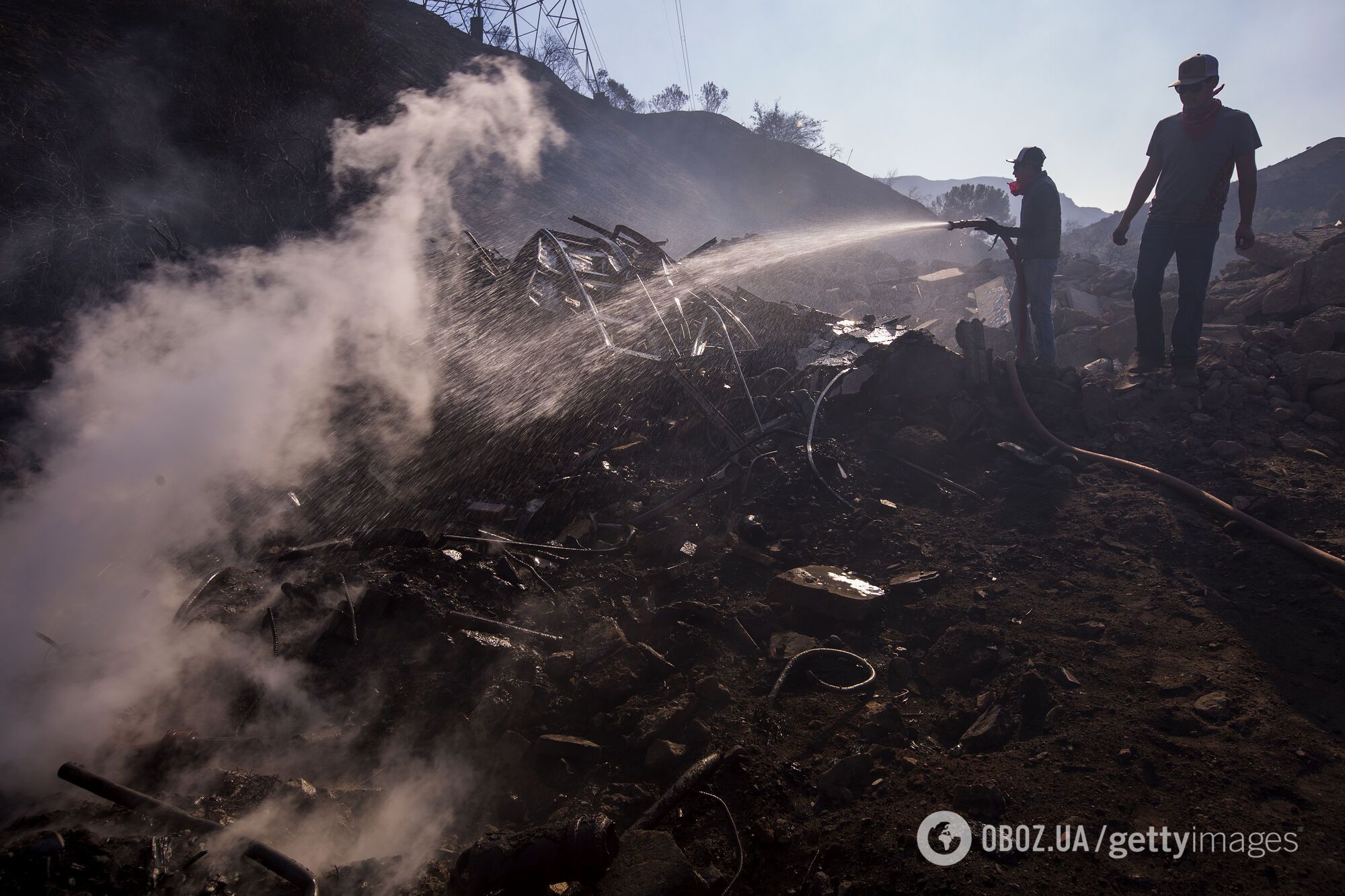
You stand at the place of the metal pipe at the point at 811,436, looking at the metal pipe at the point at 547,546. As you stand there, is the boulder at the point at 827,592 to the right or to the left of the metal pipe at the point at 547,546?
left

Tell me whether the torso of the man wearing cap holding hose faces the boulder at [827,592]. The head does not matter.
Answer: no

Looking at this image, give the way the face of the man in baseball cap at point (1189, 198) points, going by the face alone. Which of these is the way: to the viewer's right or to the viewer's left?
to the viewer's left

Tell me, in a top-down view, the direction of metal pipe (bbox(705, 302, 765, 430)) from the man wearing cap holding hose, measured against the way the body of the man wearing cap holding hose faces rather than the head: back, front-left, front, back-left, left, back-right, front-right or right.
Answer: front-left

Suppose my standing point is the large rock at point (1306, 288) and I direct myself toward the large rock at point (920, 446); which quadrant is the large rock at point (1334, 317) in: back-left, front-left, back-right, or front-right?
front-left

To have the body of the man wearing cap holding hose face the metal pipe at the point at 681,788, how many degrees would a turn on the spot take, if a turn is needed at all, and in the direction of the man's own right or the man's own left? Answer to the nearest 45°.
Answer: approximately 90° to the man's own left

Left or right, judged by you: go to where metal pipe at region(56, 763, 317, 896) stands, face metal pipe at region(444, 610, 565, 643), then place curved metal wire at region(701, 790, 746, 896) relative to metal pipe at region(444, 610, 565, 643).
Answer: right

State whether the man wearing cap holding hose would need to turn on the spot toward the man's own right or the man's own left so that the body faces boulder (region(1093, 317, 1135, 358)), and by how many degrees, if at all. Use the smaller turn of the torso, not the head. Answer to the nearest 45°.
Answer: approximately 135° to the man's own right

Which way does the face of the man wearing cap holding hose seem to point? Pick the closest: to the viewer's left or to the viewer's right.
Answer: to the viewer's left

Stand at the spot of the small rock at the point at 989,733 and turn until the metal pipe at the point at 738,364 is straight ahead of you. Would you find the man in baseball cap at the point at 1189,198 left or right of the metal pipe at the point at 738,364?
right

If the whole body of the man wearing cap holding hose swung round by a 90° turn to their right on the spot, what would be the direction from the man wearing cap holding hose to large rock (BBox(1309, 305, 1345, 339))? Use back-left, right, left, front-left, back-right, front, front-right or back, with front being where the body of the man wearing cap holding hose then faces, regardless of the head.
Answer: right

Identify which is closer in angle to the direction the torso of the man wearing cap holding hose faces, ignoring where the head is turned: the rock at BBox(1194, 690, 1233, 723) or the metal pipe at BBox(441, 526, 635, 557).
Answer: the metal pipe

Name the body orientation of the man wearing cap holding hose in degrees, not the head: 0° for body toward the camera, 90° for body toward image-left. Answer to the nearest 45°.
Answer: approximately 90°

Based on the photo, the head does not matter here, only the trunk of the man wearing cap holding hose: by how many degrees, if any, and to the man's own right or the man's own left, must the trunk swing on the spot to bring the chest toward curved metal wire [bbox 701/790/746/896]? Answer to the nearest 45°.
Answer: approximately 90° to the man's own left

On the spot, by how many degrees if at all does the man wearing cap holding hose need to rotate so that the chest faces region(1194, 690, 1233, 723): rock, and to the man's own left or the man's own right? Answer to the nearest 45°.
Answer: approximately 90° to the man's own left
